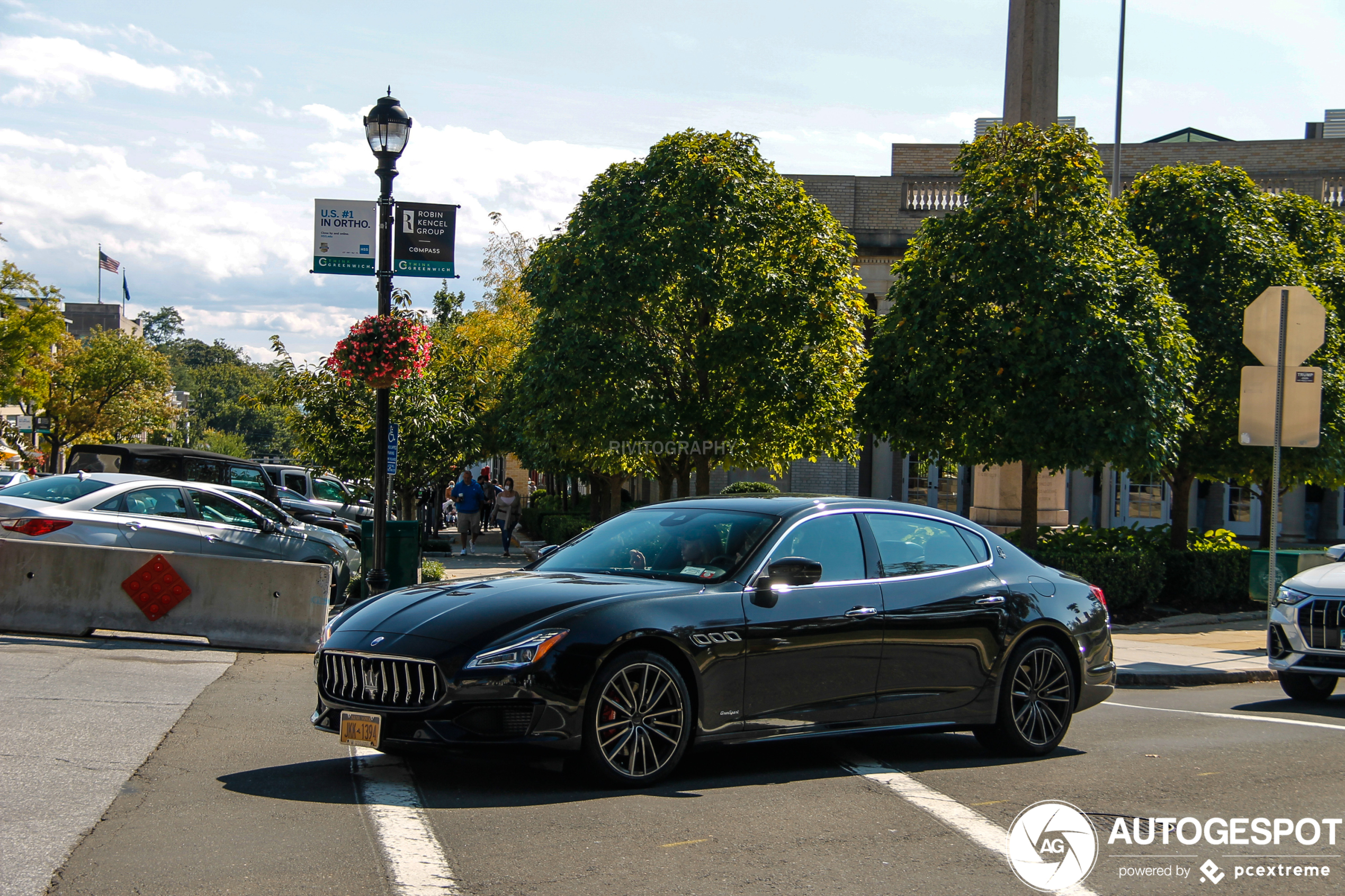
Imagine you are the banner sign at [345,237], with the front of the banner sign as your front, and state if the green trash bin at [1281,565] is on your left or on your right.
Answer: on your left

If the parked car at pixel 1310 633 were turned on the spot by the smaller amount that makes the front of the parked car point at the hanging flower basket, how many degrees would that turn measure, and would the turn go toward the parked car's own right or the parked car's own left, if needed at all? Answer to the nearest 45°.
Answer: approximately 45° to the parked car's own right

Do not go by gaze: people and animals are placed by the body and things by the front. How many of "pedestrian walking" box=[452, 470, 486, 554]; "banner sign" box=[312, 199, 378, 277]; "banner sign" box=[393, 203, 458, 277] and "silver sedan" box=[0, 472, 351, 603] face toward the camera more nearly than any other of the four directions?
3

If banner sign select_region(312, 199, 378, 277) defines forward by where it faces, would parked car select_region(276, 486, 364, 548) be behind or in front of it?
behind

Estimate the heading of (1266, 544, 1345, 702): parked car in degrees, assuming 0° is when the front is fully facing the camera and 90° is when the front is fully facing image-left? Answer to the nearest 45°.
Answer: approximately 45°

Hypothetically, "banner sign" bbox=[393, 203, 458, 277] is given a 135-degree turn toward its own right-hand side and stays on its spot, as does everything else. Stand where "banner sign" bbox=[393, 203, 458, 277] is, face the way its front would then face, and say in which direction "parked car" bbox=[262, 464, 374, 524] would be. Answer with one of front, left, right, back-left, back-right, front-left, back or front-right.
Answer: front-right

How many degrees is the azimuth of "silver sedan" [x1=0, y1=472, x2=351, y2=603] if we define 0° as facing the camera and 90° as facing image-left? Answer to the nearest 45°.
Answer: approximately 225°

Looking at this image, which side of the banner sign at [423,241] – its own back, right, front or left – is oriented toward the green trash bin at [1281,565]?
left

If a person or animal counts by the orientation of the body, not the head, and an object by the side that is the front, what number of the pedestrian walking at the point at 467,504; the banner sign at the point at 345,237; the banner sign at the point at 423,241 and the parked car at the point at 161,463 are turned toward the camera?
3
